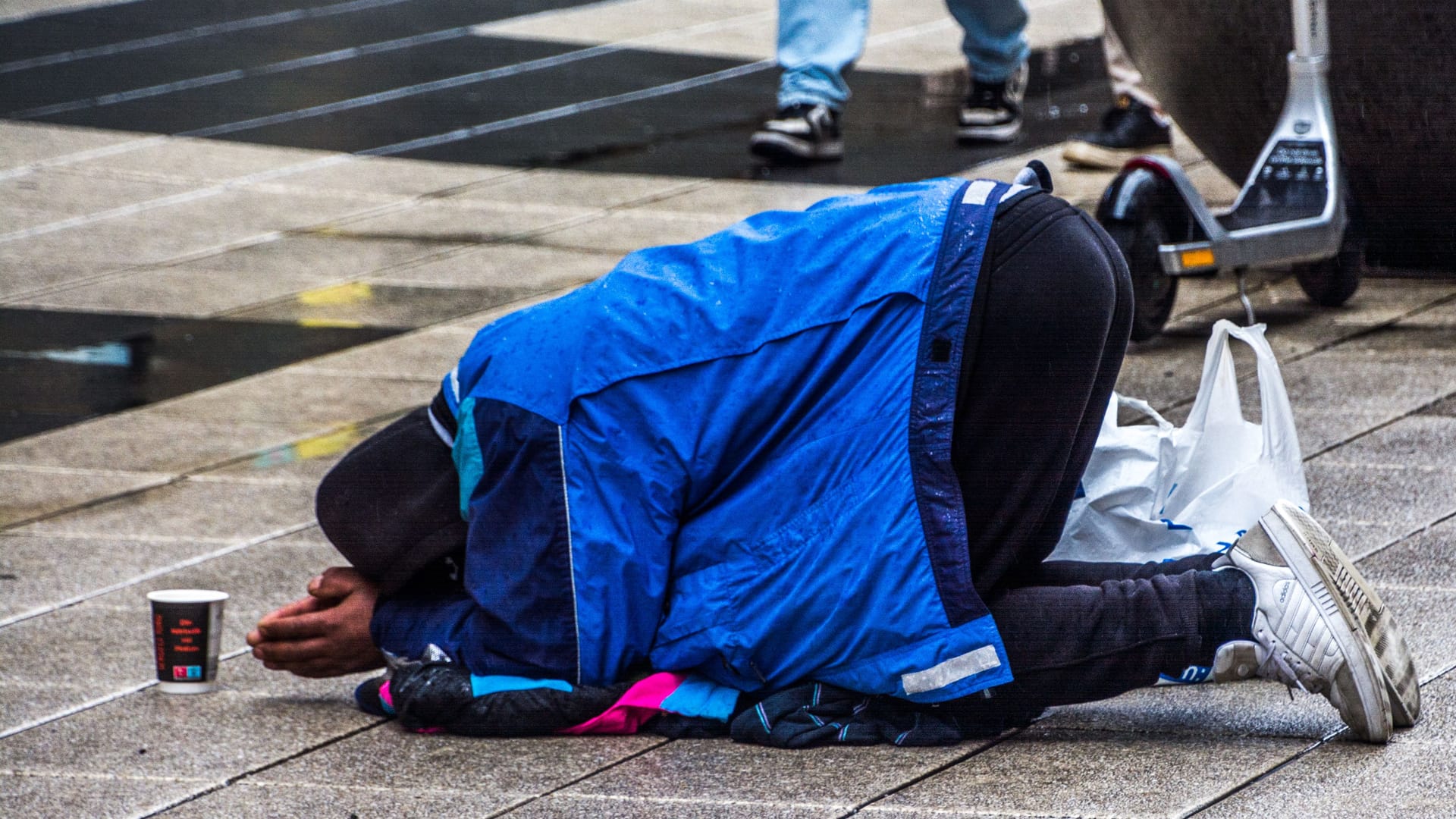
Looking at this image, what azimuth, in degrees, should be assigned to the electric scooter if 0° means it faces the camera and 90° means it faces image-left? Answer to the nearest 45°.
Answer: approximately 225°

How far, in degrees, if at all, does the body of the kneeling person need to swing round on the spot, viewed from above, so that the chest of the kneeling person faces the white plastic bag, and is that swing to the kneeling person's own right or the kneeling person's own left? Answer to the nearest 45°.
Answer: approximately 135° to the kneeling person's own right

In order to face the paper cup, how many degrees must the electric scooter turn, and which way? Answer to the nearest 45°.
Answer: approximately 180°

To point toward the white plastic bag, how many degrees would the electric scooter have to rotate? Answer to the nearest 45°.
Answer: approximately 135° to its right

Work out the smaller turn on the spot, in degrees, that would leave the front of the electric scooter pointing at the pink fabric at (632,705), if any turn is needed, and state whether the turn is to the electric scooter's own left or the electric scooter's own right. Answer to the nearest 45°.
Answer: approximately 135° to the electric scooter's own right

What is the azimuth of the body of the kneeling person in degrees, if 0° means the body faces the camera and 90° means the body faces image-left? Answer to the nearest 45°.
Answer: approximately 90°

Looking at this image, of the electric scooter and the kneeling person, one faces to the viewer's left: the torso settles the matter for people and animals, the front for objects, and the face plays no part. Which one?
the kneeling person

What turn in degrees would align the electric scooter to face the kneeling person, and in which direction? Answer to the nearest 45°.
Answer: approximately 135° to its right

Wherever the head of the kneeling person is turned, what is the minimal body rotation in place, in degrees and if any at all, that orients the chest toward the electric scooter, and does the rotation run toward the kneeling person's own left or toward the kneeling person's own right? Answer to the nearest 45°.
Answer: approximately 135° to the kneeling person's own right

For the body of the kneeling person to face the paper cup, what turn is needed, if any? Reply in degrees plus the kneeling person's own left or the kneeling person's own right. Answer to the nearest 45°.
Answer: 0° — they already face it

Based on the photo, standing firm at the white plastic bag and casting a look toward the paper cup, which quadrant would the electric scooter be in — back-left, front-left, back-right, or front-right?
back-right

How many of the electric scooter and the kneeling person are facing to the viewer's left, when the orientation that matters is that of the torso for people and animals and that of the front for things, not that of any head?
1
